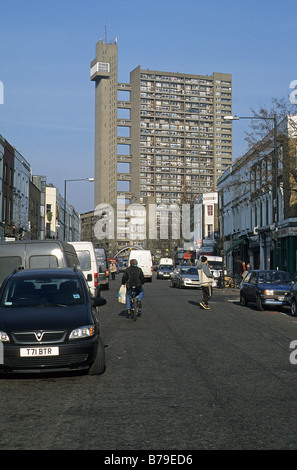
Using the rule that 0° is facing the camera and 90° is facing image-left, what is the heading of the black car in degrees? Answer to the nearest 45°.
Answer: approximately 0°

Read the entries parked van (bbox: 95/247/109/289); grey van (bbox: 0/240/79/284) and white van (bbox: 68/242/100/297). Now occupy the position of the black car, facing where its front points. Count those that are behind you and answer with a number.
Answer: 3

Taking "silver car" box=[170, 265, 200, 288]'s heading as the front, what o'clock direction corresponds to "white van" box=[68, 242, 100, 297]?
The white van is roughly at 2 o'clock from the silver car.

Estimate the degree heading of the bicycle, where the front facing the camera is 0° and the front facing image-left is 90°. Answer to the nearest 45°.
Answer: approximately 180°

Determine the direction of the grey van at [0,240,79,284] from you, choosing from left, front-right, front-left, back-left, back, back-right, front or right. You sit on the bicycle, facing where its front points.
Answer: front-left

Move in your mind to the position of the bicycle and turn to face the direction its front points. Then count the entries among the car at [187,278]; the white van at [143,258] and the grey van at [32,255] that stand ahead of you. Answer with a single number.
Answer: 2

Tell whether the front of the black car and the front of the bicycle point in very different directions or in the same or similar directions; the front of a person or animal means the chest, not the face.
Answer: very different directions

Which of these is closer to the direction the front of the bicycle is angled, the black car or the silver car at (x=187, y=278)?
the silver car
